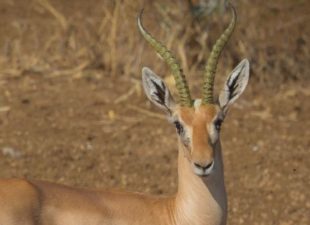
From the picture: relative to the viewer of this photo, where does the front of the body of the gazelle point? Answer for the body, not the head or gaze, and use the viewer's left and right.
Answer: facing to the right of the viewer
